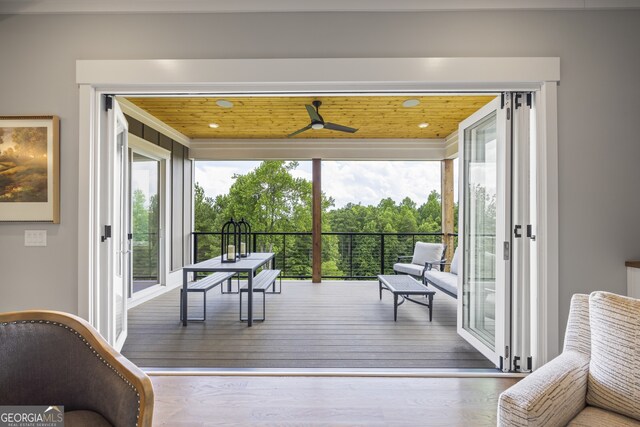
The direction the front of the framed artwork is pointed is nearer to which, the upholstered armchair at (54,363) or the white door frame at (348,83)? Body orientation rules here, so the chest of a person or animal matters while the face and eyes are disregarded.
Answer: the upholstered armchair

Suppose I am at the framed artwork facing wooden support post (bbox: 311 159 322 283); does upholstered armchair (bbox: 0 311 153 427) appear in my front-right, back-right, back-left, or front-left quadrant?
back-right

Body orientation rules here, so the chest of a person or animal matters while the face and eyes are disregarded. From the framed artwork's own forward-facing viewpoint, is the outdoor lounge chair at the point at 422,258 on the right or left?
on its left

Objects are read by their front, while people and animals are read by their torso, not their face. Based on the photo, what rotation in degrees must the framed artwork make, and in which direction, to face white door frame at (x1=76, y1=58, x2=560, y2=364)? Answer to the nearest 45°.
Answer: approximately 45° to its left
